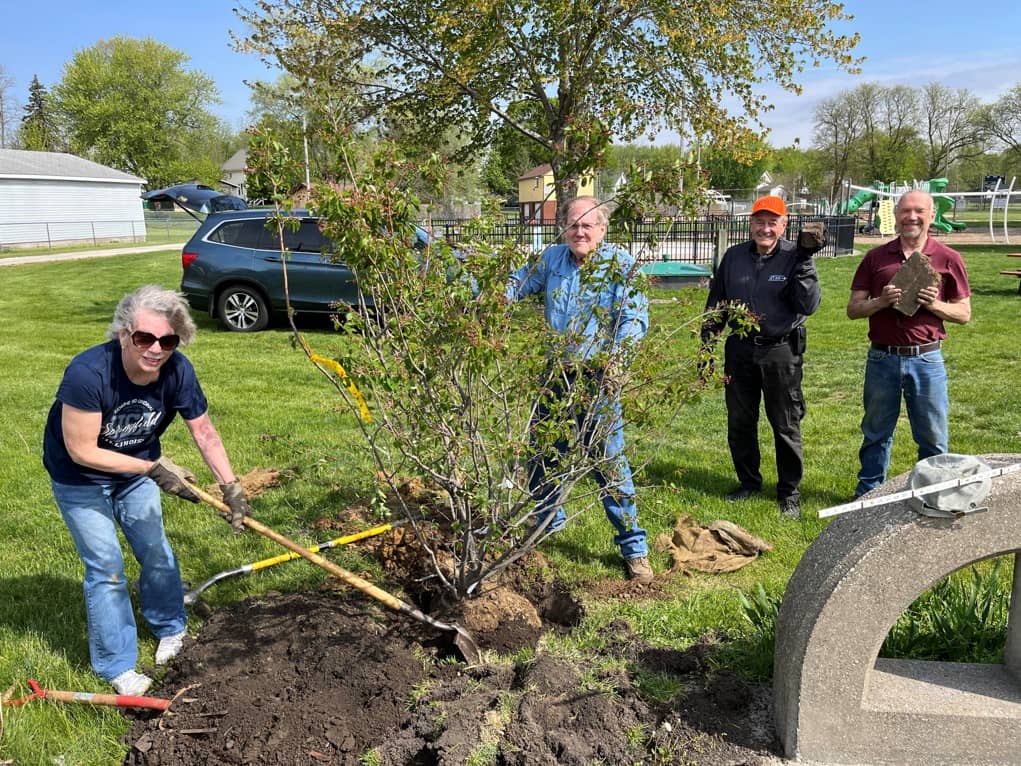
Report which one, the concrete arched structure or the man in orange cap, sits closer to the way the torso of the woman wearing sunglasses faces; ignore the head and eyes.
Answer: the concrete arched structure

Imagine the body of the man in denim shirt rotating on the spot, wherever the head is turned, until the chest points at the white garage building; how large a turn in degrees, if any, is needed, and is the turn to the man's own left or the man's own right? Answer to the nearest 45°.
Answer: approximately 135° to the man's own right

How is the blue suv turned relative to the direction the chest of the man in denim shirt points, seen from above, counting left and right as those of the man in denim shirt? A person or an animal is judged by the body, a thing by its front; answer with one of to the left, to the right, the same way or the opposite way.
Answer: to the left

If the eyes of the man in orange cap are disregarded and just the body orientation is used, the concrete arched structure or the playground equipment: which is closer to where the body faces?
the concrete arched structure

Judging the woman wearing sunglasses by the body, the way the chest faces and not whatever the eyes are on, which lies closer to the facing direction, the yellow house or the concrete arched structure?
the concrete arched structure

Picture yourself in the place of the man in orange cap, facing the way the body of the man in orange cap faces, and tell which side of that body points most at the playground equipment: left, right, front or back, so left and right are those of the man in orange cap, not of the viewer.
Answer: back

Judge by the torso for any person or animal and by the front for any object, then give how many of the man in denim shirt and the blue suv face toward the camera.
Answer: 1

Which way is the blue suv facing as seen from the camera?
to the viewer's right

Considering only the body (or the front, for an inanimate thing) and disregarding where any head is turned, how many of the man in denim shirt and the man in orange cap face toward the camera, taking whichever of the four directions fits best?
2
